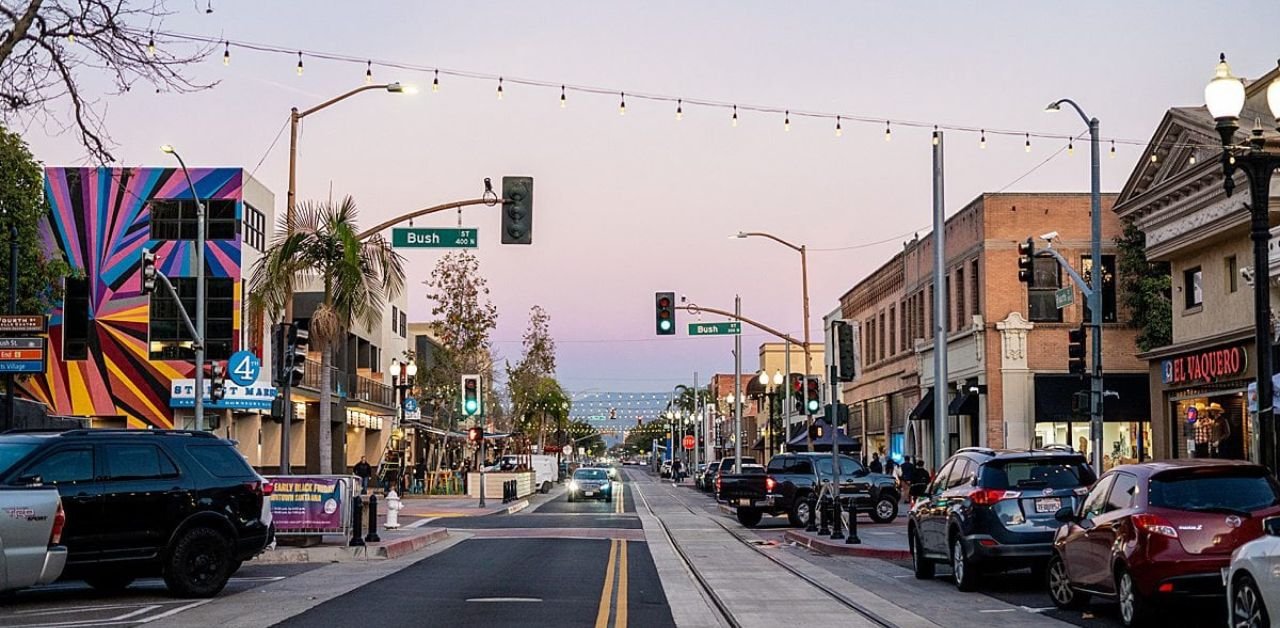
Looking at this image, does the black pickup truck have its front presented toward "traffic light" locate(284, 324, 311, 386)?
no

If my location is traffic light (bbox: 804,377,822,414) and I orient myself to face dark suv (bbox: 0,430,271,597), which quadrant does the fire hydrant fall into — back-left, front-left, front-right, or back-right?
front-right

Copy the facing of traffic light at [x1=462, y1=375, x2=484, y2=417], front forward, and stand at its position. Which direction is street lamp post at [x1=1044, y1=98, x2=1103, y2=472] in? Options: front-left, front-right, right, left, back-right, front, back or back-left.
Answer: front-left

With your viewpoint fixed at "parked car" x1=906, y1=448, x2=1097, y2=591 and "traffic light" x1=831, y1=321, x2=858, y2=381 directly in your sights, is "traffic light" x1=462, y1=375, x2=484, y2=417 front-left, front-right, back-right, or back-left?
front-left

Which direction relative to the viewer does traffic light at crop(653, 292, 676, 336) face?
toward the camera

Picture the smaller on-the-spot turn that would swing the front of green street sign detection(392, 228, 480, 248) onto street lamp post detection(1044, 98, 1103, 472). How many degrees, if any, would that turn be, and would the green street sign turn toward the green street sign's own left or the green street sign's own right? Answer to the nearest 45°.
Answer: approximately 90° to the green street sign's own left

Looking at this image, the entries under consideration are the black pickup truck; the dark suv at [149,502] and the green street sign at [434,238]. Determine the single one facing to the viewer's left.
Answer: the dark suv

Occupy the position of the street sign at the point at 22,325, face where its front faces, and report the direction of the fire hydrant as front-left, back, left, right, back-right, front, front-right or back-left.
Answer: left

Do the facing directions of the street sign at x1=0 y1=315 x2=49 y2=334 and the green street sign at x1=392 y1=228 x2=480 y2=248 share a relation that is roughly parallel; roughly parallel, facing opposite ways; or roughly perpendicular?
roughly parallel

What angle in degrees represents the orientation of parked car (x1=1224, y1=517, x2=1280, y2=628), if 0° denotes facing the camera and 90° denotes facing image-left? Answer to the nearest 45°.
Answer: approximately 135°

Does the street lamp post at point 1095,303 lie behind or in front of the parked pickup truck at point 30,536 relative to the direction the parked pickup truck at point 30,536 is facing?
behind
